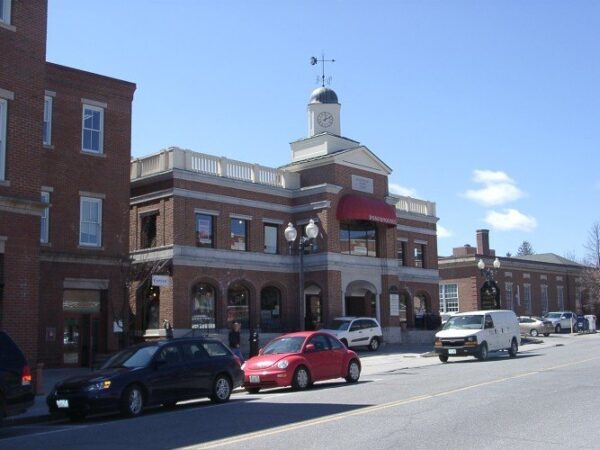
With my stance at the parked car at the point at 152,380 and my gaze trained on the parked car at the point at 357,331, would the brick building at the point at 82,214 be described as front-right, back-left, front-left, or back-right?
front-left

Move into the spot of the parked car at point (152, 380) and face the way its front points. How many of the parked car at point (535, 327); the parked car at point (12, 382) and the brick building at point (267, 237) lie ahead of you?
1

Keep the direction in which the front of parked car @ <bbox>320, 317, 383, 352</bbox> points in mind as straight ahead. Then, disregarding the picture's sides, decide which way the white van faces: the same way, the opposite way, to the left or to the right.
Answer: the same way

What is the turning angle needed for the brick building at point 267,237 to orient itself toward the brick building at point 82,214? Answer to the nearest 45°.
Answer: approximately 90° to its right

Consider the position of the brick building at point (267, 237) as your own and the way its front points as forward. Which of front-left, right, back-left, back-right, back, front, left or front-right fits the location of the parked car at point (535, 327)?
left

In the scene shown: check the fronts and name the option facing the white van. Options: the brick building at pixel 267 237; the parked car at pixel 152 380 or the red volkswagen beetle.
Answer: the brick building

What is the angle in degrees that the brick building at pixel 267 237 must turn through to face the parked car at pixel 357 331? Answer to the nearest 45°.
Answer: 0° — it already faces it

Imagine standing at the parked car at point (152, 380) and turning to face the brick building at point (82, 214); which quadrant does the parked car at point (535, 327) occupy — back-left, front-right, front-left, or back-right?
front-right

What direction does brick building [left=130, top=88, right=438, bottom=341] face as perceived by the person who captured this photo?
facing the viewer and to the right of the viewer

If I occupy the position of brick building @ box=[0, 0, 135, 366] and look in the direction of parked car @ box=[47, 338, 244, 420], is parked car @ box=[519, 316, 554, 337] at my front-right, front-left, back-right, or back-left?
back-left

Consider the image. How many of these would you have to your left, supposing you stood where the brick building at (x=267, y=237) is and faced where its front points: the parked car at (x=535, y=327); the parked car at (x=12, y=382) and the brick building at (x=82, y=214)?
1

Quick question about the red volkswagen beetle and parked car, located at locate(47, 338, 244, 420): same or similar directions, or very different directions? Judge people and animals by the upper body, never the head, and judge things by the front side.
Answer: same or similar directions

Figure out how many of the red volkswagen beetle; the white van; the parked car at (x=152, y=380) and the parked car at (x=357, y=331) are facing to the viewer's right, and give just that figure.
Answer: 0

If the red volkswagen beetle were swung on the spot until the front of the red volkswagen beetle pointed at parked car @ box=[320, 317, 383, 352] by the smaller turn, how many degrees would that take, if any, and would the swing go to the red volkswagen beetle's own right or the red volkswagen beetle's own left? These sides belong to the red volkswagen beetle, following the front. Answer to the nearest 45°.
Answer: approximately 135° to the red volkswagen beetle's own right

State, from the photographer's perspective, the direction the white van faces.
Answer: facing the viewer and to the left of the viewer

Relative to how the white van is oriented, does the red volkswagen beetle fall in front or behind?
in front

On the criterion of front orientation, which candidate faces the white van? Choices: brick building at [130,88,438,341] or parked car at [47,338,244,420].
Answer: the brick building
